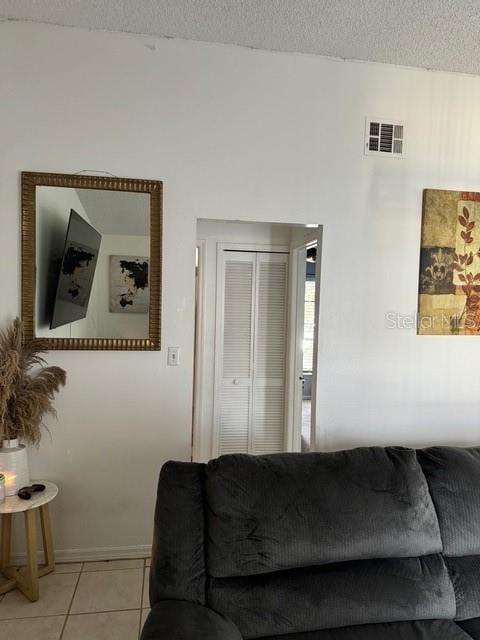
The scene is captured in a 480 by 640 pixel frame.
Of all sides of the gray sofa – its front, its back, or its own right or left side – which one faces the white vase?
right

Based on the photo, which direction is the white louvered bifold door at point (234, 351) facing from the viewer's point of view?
toward the camera

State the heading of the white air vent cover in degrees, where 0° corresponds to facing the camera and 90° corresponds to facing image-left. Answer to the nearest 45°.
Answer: approximately 0°

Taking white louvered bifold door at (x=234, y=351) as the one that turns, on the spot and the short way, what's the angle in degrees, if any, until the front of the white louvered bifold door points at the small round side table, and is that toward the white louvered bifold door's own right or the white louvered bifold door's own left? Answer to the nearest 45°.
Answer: approximately 45° to the white louvered bifold door's own right

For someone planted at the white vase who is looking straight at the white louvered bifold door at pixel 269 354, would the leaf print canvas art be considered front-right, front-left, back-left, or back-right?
front-right

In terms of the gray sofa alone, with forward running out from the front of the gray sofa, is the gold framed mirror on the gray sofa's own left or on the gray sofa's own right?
on the gray sofa's own right

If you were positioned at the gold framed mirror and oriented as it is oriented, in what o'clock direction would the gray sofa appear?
The gray sofa is roughly at 11 o'clock from the gold framed mirror.

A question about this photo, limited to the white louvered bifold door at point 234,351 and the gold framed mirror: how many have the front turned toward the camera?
2

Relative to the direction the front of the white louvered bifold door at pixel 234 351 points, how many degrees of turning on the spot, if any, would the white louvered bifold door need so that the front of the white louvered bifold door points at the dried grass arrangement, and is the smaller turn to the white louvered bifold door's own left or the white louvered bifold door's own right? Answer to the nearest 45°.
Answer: approximately 45° to the white louvered bifold door's own right
